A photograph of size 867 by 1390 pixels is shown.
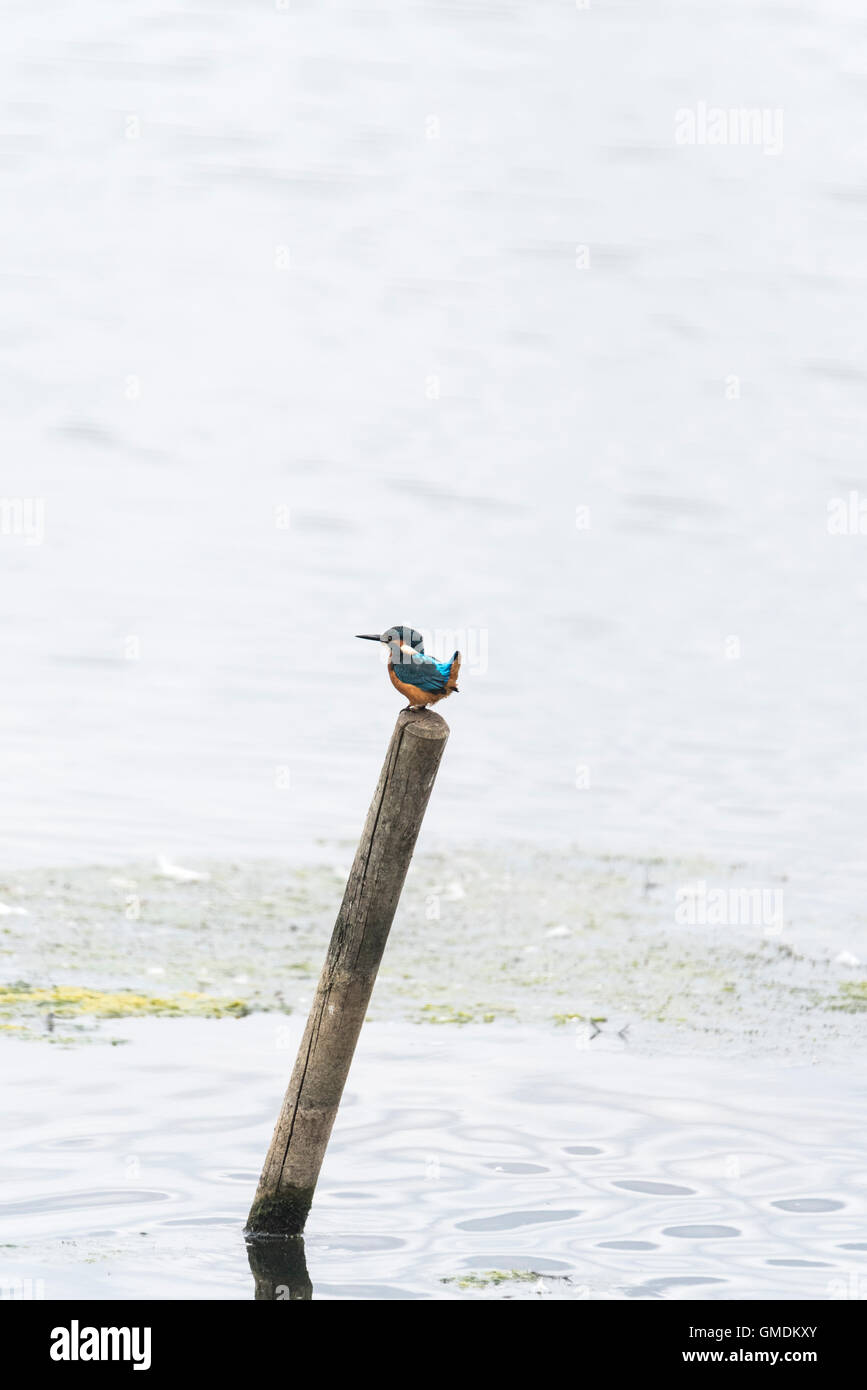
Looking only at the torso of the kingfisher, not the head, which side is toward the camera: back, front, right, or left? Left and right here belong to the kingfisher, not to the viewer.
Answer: left
